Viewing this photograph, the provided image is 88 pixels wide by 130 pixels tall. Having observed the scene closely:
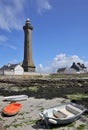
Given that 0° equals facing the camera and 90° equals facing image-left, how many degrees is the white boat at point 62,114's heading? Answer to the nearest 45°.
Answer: approximately 225°
